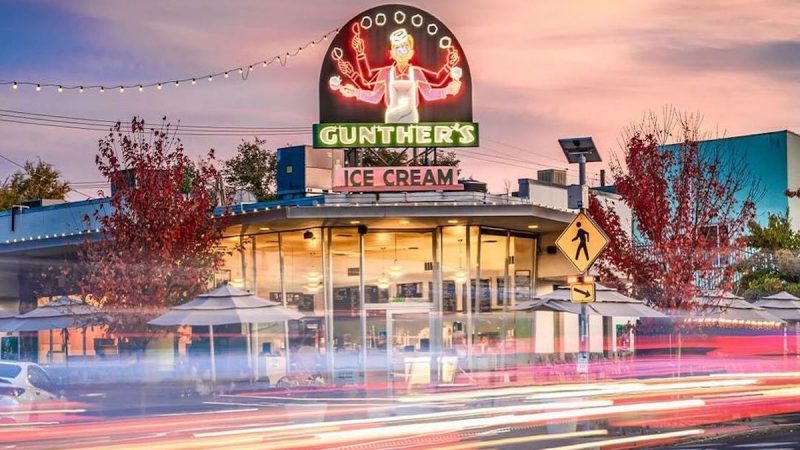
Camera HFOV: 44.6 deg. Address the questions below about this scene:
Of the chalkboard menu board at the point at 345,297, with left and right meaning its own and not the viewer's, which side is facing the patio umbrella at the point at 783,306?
left

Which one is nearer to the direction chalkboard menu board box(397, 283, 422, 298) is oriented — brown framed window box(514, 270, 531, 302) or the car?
the car

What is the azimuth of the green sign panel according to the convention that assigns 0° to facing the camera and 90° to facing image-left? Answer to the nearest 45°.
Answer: approximately 0°

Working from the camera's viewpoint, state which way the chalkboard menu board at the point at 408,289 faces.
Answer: facing the viewer

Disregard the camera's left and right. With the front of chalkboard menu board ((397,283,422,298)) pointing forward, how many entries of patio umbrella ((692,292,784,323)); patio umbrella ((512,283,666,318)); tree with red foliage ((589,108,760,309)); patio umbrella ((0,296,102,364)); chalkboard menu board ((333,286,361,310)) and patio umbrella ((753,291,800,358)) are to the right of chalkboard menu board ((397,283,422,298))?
2

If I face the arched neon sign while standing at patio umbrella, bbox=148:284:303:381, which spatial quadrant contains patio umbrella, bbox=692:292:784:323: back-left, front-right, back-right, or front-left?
front-right

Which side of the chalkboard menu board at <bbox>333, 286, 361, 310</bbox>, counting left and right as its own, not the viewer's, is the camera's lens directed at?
front

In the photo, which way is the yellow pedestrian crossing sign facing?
toward the camera
